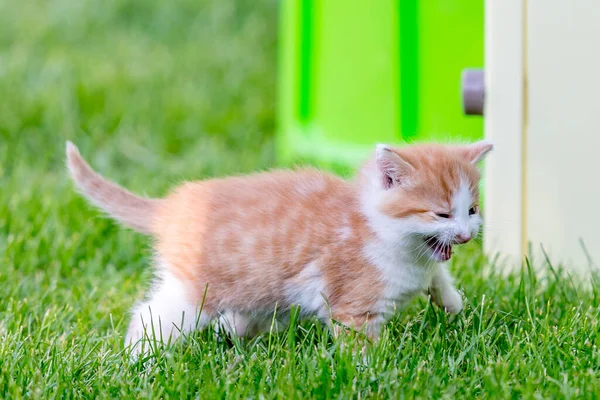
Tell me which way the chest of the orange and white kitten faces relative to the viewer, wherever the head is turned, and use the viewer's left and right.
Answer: facing to the right of the viewer
